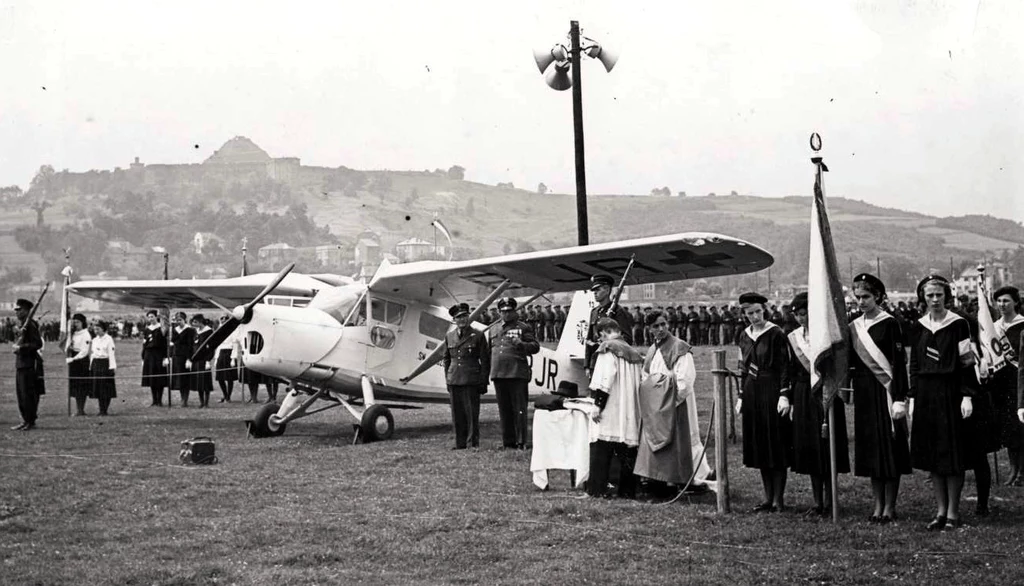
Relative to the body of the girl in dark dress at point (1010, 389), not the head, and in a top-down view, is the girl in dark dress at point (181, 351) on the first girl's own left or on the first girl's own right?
on the first girl's own right

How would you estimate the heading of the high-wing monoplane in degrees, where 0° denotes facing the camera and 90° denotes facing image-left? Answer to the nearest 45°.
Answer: approximately 45°

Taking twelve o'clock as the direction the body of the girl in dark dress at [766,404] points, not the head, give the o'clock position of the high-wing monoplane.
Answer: The high-wing monoplane is roughly at 3 o'clock from the girl in dark dress.

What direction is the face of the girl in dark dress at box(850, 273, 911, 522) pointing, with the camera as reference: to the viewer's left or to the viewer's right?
to the viewer's left

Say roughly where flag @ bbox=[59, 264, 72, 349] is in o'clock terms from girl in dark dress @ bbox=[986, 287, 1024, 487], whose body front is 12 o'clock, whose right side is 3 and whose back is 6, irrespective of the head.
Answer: The flag is roughly at 2 o'clock from the girl in dark dress.

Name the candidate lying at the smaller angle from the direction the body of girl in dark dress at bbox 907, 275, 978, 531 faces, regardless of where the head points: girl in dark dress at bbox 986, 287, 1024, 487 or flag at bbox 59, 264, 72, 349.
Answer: the flag

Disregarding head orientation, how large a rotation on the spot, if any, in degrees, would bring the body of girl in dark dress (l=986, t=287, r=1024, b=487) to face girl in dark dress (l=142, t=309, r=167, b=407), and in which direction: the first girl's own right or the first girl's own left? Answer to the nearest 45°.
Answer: approximately 45° to the first girl's own right
